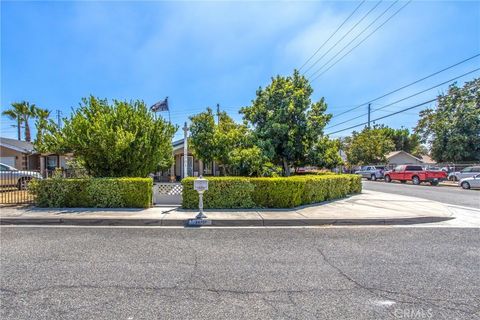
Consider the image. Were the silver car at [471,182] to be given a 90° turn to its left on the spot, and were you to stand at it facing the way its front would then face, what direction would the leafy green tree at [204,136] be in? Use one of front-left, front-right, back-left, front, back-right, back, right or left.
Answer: front-right

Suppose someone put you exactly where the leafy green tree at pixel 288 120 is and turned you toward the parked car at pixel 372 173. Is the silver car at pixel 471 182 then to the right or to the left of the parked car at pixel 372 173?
right

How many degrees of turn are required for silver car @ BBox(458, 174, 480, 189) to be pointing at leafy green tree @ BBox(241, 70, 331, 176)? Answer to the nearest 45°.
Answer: approximately 45° to its left

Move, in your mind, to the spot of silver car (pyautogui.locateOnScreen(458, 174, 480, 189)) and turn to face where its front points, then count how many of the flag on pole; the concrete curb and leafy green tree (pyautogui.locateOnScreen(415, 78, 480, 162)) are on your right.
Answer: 1

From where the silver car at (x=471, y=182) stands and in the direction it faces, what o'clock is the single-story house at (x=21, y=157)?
The single-story house is roughly at 11 o'clock from the silver car.

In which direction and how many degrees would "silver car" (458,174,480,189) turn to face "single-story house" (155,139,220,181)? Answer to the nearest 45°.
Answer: approximately 45° to its left

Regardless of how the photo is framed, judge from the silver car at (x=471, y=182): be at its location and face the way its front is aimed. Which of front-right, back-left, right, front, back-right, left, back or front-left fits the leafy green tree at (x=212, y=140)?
front-left

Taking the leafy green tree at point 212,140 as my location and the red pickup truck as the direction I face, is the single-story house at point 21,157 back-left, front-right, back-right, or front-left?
back-left

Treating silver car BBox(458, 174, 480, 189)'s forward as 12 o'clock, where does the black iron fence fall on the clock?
The black iron fence is roughly at 10 o'clock from the silver car.

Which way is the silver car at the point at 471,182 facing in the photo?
to the viewer's left

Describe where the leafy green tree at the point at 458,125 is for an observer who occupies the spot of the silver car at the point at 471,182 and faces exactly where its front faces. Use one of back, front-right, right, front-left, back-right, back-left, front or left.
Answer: right

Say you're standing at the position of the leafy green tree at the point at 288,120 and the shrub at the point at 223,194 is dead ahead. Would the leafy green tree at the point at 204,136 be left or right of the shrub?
right

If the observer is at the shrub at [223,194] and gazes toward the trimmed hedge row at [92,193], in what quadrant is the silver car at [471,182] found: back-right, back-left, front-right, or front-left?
back-right

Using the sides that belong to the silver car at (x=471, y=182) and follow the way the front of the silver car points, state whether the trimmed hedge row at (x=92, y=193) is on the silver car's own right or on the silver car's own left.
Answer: on the silver car's own left

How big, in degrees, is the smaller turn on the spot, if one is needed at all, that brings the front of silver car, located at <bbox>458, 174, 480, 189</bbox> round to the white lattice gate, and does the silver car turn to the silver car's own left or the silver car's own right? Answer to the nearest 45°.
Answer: approximately 45° to the silver car's own left

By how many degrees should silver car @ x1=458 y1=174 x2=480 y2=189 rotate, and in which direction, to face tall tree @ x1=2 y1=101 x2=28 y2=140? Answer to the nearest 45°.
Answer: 0° — it already faces it
